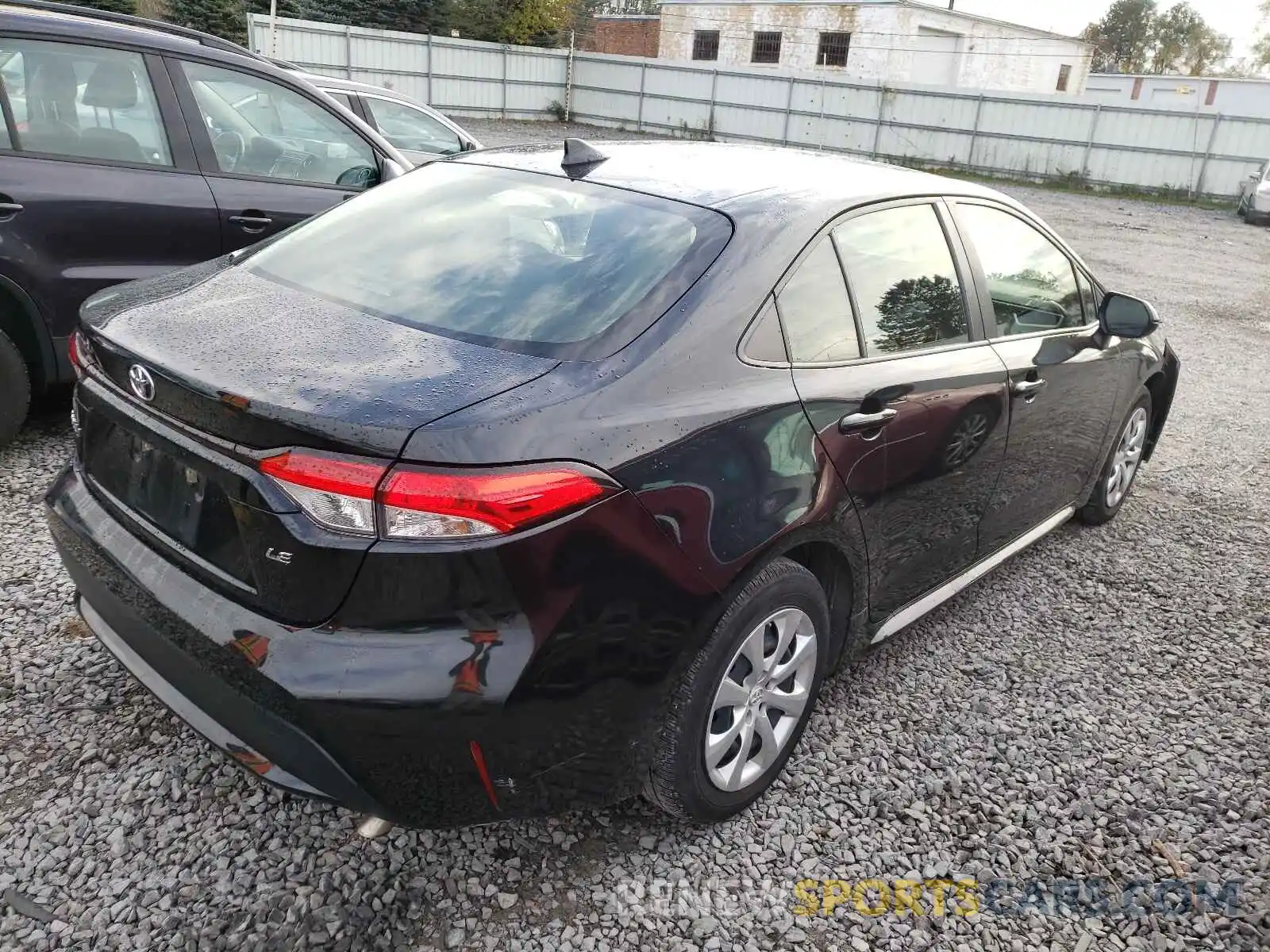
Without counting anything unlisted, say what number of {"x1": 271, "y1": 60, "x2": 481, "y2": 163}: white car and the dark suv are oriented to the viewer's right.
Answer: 2

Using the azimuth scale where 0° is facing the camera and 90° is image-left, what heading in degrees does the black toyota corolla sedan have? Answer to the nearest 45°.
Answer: approximately 225°

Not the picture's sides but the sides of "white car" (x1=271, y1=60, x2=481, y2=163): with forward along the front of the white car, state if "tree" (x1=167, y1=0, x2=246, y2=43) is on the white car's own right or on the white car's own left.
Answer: on the white car's own left

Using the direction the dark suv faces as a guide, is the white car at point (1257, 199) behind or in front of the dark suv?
in front

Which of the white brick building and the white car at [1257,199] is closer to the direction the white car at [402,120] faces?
the white car

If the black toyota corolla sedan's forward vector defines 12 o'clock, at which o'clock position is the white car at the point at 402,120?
The white car is roughly at 10 o'clock from the black toyota corolla sedan.

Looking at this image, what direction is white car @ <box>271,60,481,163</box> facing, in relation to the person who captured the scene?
facing to the right of the viewer

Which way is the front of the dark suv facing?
to the viewer's right

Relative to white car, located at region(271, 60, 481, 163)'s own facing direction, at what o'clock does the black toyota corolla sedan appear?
The black toyota corolla sedan is roughly at 3 o'clock from the white car.

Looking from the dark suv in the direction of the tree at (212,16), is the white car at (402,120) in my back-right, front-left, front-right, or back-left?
front-right

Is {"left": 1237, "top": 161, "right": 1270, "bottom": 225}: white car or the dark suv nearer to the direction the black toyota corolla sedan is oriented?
the white car

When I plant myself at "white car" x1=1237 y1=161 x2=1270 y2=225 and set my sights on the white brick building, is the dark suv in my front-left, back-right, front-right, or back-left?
back-left

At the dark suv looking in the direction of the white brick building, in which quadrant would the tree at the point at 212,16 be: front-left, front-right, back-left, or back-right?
front-left

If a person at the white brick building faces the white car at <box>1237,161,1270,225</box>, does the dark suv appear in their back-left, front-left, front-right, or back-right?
front-right

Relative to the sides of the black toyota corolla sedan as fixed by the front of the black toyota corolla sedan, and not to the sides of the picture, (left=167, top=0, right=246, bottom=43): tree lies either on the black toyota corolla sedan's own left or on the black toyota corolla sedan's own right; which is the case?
on the black toyota corolla sedan's own left
